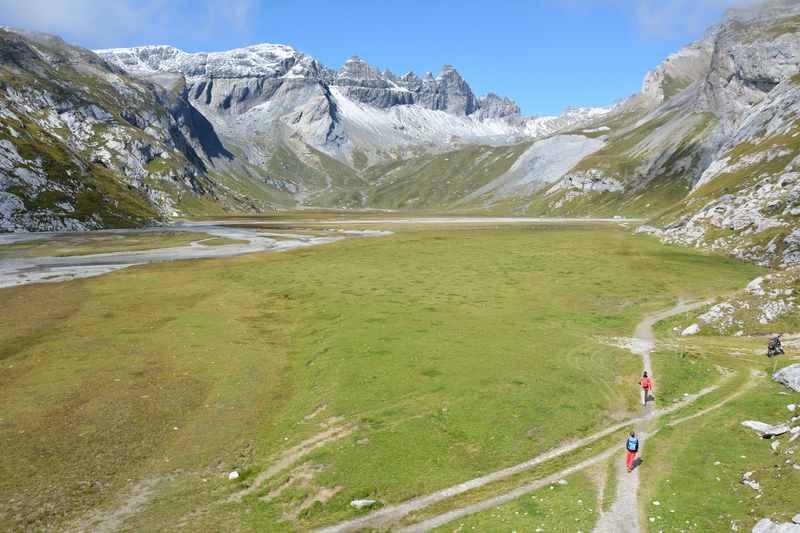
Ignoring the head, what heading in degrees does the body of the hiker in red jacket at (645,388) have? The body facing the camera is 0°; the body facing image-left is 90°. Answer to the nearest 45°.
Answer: approximately 180°

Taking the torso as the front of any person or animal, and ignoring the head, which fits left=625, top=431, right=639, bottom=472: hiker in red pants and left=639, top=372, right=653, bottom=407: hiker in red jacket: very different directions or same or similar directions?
same or similar directions

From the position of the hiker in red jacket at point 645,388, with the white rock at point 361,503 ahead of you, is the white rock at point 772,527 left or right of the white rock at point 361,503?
left

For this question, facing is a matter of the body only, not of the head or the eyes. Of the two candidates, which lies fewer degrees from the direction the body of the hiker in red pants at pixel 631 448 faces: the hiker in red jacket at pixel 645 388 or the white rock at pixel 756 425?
the hiker in red jacket

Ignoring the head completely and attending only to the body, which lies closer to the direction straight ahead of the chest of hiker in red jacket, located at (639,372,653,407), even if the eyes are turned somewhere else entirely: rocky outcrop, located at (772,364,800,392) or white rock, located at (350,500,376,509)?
the rocky outcrop

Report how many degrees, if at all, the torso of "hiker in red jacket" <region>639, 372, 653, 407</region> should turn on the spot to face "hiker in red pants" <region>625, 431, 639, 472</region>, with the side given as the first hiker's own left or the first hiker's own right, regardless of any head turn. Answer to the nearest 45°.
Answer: approximately 180°

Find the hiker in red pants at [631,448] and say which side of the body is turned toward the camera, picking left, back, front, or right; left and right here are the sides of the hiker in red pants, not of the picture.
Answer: back

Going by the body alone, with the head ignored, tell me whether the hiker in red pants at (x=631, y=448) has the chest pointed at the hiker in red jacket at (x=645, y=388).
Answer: yes

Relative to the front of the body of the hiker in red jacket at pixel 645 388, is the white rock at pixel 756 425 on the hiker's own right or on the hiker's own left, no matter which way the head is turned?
on the hiker's own right

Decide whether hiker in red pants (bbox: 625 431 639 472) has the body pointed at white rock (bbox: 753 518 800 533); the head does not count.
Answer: no

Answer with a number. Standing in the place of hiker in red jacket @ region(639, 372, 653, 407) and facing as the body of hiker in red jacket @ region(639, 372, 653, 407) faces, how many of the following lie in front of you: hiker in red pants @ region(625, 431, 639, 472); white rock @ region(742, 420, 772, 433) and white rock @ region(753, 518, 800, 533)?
0

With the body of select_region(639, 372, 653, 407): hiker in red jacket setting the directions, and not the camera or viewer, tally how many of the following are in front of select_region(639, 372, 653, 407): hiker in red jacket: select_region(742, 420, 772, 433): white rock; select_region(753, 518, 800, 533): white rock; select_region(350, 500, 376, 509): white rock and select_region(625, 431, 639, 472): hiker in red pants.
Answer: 0

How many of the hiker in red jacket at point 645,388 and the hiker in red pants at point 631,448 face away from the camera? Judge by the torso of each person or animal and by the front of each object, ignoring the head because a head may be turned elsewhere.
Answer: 2

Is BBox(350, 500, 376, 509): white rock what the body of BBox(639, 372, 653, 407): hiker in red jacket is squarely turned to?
no

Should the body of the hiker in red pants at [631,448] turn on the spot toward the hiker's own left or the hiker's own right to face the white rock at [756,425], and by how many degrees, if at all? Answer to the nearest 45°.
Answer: approximately 45° to the hiker's own right

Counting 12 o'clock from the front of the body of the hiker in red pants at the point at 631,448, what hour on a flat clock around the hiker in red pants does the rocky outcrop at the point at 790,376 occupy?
The rocky outcrop is roughly at 1 o'clock from the hiker in red pants.

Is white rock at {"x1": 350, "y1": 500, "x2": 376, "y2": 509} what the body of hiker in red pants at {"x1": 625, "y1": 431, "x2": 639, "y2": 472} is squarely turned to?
no
